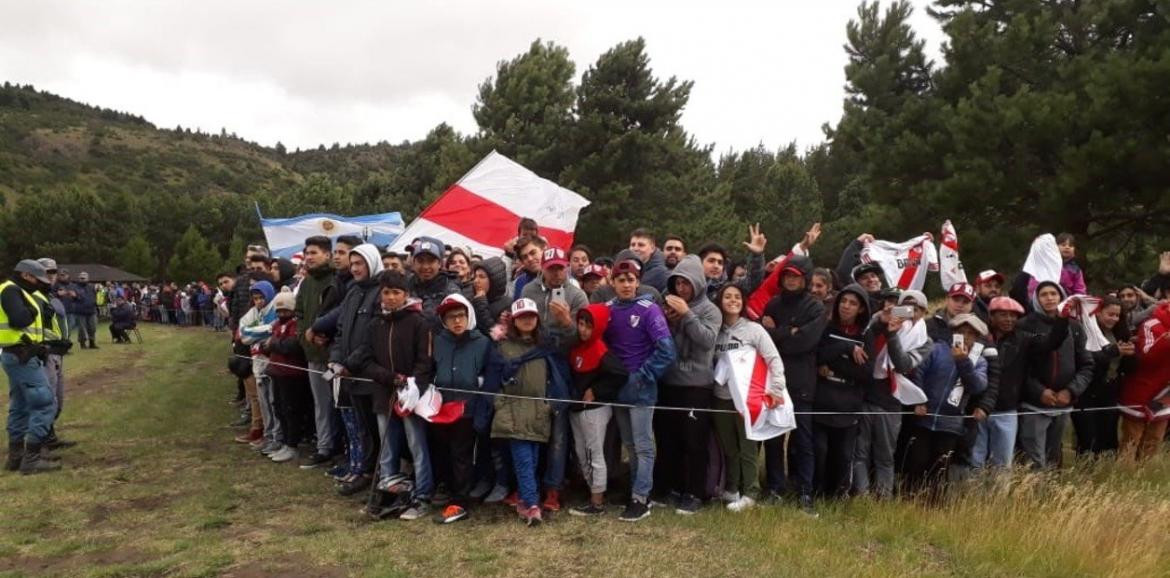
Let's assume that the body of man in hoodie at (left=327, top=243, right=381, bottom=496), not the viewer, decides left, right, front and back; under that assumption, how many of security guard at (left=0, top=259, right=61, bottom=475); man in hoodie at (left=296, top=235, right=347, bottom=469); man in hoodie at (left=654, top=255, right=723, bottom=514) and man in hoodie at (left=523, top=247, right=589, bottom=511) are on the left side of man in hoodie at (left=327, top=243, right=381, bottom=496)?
2

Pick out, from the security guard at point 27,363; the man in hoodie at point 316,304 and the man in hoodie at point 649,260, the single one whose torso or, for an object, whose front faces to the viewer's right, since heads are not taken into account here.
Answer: the security guard

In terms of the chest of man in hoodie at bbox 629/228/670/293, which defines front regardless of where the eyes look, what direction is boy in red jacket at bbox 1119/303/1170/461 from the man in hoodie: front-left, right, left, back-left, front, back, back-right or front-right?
back-left

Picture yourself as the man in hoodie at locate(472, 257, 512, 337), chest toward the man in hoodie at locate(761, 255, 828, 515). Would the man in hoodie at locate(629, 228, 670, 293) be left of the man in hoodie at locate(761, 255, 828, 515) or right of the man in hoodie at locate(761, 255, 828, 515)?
left

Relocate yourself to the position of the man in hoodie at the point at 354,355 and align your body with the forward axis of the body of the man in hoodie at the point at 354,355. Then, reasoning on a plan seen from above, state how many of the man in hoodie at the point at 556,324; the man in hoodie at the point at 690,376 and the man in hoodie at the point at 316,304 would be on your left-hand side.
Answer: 2

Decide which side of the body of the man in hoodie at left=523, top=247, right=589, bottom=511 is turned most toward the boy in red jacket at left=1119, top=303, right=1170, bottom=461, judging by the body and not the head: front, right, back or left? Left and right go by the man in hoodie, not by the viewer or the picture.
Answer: left

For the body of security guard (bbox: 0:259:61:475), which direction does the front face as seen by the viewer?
to the viewer's right

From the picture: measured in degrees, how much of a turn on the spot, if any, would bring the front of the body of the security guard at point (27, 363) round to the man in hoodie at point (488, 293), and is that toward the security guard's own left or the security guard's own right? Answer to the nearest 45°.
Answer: approximately 45° to the security guard's own right

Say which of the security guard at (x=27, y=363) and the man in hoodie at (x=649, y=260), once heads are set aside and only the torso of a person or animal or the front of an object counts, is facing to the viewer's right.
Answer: the security guard

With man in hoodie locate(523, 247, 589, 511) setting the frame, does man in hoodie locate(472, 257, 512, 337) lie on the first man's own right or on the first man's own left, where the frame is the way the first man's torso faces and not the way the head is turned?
on the first man's own right

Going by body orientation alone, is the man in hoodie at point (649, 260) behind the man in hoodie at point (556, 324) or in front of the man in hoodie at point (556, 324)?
behind
